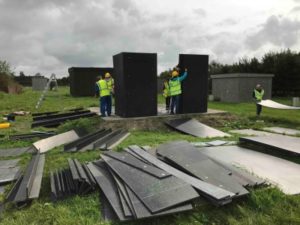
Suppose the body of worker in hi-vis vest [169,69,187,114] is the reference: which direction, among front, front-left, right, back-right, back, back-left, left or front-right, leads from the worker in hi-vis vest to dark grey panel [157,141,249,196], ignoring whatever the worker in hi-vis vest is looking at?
back-right

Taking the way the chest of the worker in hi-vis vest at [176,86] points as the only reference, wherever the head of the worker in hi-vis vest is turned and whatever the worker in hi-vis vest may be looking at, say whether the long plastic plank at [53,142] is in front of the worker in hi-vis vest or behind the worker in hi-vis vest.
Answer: behind

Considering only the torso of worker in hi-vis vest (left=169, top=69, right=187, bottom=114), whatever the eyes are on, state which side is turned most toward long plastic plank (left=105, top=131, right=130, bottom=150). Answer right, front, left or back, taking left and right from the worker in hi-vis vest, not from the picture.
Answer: back

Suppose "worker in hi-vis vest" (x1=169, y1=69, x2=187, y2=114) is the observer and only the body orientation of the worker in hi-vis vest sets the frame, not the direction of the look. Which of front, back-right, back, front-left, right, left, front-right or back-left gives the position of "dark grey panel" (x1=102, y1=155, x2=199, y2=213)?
back-right

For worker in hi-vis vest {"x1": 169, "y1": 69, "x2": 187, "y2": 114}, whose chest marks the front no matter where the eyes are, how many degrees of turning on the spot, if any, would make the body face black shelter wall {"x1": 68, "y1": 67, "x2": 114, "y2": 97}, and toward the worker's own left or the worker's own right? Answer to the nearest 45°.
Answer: approximately 90° to the worker's own left

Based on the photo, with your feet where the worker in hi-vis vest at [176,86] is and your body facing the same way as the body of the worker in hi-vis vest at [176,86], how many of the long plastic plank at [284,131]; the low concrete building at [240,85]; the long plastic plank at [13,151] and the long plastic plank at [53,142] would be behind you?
2

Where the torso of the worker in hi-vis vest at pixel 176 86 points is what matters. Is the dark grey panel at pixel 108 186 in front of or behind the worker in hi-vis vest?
behind

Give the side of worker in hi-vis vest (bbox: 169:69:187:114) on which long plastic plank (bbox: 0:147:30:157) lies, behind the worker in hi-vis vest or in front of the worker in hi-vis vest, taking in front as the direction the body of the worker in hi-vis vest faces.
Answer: behind

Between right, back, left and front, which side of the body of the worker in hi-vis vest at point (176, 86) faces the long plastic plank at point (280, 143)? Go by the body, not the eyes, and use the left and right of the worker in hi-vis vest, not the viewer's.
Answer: right

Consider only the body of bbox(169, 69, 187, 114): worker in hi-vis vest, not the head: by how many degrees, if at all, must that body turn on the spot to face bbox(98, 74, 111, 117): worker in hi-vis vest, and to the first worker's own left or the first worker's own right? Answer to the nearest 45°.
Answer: approximately 135° to the first worker's own left

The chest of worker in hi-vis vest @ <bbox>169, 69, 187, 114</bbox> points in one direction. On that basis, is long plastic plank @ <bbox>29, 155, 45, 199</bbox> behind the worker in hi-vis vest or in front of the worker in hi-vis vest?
behind

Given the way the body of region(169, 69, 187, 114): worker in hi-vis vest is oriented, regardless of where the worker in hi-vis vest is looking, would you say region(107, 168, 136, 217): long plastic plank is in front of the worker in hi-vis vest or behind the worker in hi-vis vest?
behind

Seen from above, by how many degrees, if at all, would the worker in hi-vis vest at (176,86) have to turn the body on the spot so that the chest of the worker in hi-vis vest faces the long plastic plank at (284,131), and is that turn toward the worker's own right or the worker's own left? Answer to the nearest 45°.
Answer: approximately 45° to the worker's own right

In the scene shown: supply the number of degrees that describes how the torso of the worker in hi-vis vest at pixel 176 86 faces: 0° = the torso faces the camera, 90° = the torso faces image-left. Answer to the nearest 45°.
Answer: approximately 225°
